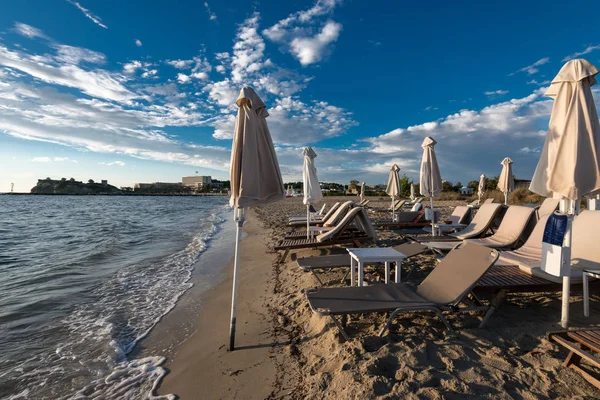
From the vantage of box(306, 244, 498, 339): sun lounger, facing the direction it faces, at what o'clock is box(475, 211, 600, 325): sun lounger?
box(475, 211, 600, 325): sun lounger is roughly at 5 o'clock from box(306, 244, 498, 339): sun lounger.

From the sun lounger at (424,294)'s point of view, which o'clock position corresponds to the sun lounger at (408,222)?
the sun lounger at (408,222) is roughly at 3 o'clock from the sun lounger at (424,294).

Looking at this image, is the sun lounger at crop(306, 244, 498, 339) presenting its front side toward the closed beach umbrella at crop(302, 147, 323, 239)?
no

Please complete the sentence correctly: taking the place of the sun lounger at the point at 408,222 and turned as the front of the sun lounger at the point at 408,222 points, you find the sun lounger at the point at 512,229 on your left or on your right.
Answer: on your left

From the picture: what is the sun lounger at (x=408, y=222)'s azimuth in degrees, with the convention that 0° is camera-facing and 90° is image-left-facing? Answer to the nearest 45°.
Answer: approximately 90°

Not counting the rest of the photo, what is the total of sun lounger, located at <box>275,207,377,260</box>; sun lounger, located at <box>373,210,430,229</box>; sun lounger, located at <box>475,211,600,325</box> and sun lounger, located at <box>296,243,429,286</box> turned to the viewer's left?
4

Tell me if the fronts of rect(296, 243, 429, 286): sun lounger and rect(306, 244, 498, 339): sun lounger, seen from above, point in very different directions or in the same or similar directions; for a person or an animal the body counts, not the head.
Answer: same or similar directions

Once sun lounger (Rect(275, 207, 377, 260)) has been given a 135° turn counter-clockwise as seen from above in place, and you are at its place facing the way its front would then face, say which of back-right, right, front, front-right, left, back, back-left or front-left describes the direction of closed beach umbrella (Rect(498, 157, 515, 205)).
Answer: left

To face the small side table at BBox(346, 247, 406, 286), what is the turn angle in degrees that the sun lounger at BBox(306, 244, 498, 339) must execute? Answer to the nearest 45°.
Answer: approximately 45° to its right

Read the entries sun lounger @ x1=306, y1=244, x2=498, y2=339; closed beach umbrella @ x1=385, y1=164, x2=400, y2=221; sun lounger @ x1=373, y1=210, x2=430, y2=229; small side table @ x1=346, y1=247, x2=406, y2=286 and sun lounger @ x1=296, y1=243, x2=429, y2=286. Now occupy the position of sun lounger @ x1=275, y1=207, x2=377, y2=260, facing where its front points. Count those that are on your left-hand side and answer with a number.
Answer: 3

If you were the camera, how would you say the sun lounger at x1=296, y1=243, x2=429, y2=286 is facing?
facing to the left of the viewer

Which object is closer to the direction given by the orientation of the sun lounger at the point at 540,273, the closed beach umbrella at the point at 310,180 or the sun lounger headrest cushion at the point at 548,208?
the closed beach umbrella

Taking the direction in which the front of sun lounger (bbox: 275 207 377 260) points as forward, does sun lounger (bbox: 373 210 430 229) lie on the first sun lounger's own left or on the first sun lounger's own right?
on the first sun lounger's own right

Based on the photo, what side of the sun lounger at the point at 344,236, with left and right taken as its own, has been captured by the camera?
left

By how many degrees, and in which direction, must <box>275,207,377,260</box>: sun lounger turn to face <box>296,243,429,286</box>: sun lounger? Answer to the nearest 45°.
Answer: approximately 90° to its left

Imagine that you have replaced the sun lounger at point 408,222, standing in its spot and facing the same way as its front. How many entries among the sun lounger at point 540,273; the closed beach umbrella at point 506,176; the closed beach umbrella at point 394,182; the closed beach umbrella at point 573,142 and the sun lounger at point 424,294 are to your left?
3

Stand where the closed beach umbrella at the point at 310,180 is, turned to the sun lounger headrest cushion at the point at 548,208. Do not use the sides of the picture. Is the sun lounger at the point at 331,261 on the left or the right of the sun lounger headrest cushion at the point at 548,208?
right

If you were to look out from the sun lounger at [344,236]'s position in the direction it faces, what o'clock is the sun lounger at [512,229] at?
the sun lounger at [512,229] is roughly at 6 o'clock from the sun lounger at [344,236].

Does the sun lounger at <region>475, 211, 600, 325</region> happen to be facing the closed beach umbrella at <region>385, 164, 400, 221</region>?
no
